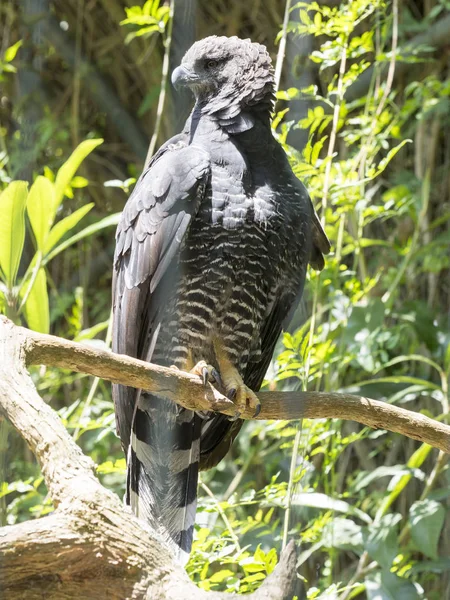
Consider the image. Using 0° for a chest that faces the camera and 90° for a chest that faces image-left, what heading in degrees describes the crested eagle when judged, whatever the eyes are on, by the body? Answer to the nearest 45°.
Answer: approximately 315°
